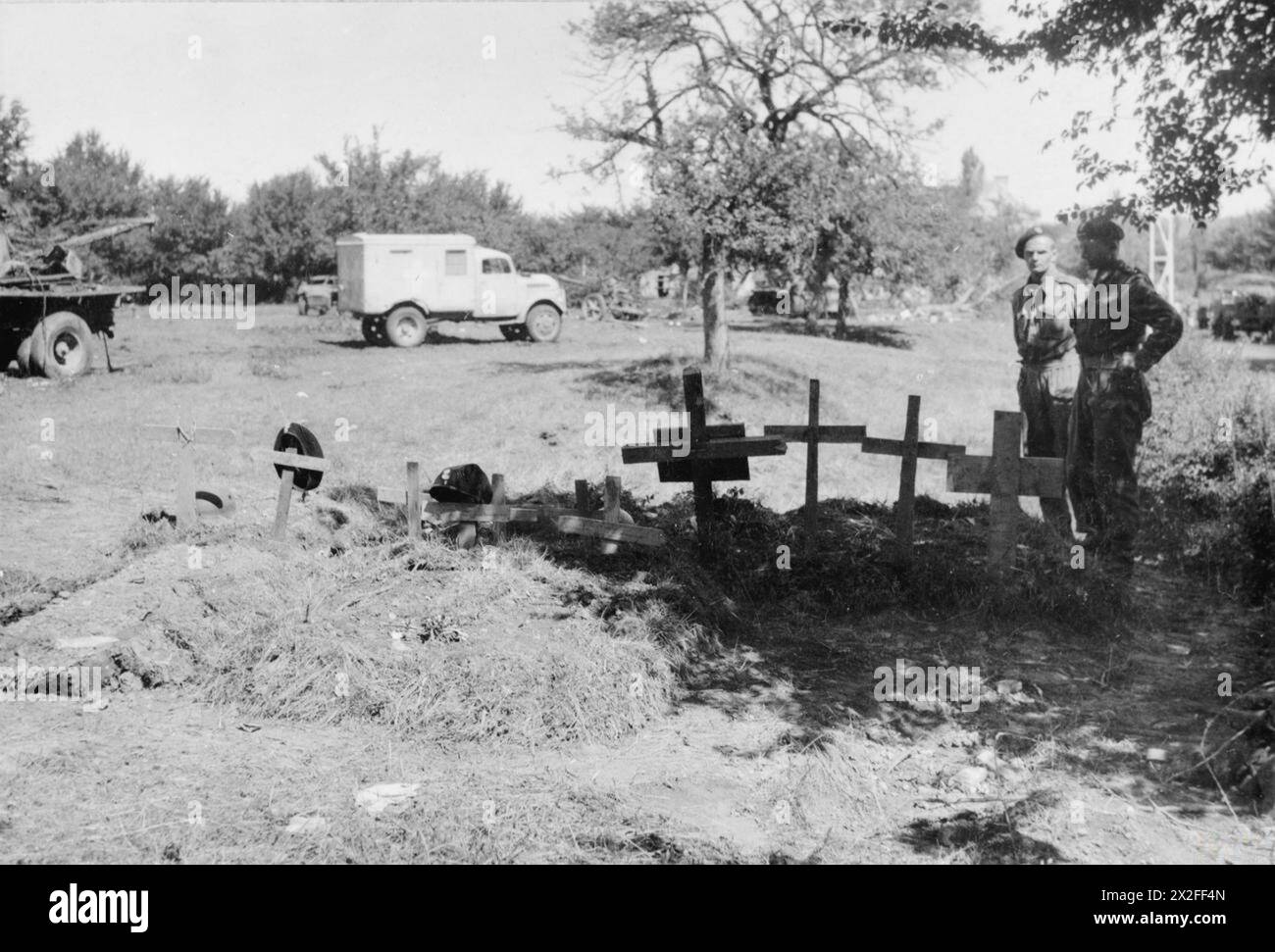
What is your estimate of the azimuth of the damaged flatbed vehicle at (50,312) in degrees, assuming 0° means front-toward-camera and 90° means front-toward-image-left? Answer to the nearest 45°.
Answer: approximately 270°

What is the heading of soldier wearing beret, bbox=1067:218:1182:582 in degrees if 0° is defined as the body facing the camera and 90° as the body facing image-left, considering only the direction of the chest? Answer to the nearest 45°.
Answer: approximately 45°

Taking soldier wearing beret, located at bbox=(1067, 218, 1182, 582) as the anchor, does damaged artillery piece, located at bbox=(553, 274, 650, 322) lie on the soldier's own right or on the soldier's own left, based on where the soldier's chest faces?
on the soldier's own right

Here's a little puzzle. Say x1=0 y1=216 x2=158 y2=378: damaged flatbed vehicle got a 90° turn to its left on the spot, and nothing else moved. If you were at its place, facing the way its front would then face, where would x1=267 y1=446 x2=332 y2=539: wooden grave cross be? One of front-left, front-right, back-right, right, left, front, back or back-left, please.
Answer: front

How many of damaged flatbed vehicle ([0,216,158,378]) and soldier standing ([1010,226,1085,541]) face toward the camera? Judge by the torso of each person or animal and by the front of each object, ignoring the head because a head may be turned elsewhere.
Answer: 1

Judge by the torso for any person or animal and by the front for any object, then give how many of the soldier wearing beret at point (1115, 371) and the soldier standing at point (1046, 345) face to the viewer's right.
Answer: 0

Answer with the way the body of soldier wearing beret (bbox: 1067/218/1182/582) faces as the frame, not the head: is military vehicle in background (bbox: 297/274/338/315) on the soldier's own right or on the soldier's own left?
on the soldier's own right

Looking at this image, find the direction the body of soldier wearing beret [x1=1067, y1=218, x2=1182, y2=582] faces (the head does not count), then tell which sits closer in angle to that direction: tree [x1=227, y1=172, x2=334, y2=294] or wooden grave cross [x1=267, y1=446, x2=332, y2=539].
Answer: the wooden grave cross

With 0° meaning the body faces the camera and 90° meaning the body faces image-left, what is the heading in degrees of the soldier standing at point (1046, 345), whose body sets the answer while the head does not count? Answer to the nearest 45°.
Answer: approximately 0°
